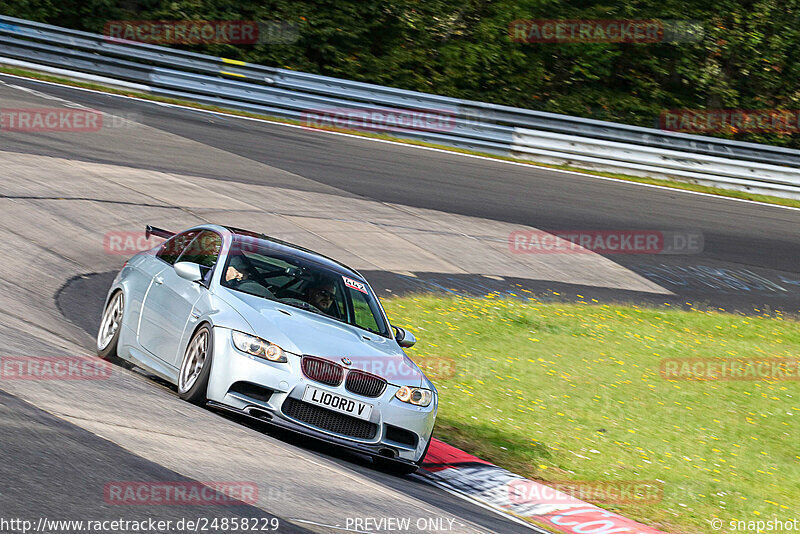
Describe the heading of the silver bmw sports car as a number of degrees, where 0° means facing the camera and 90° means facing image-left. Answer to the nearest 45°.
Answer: approximately 315°

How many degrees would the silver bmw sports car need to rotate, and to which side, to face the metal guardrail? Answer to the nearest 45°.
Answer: approximately 135° to its left
